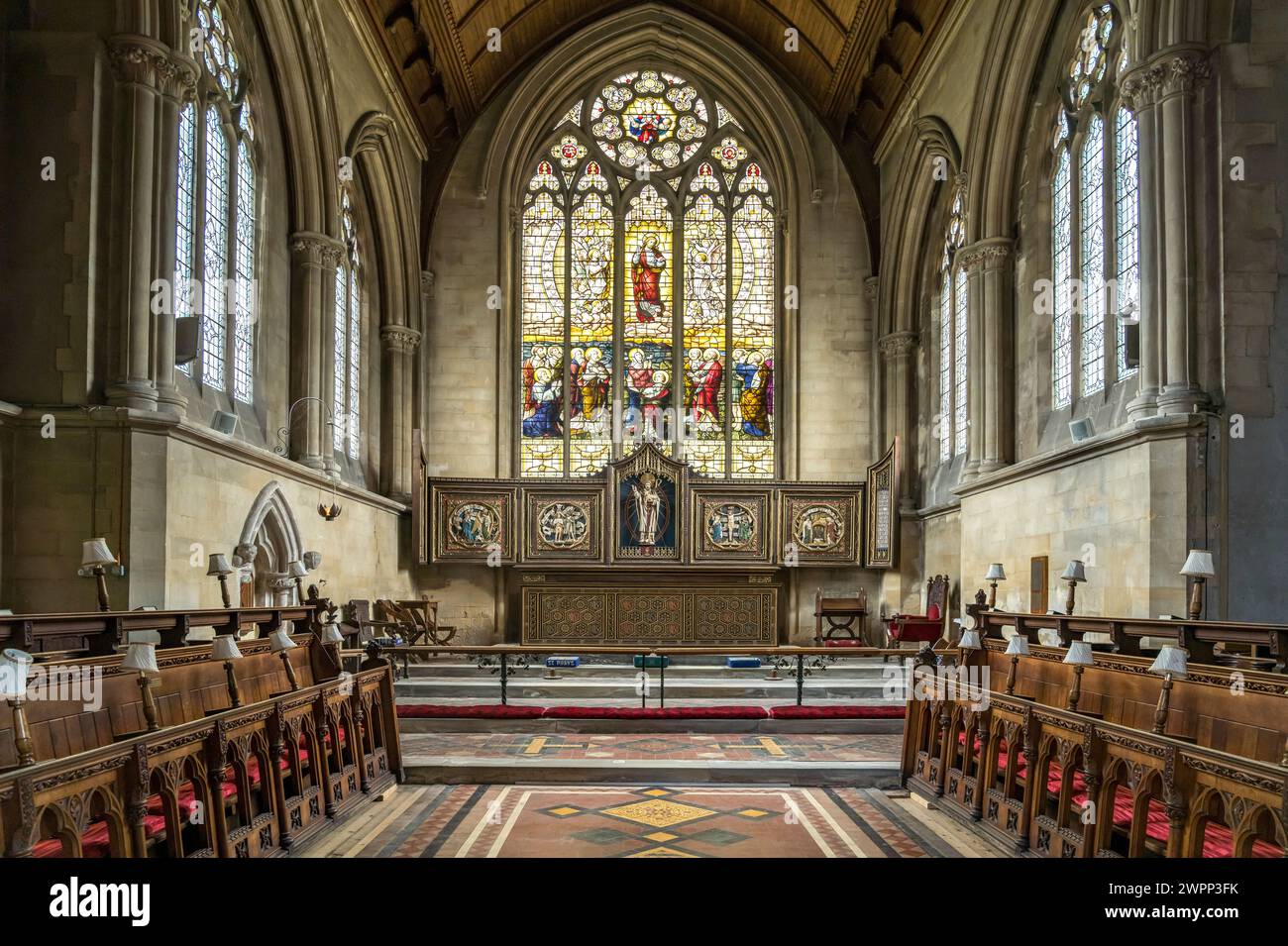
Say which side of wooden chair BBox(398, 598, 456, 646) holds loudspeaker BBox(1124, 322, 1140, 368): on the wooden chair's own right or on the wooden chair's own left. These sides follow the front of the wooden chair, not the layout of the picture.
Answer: on the wooden chair's own right

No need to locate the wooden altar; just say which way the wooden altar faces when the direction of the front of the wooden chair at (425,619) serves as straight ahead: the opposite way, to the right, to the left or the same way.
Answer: to the right

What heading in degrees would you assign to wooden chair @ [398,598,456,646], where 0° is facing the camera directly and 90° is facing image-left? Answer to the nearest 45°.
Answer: approximately 270°

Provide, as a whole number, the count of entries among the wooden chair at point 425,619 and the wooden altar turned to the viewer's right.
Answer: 1

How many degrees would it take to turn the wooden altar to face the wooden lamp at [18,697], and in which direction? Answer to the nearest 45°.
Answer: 0° — it already faces it

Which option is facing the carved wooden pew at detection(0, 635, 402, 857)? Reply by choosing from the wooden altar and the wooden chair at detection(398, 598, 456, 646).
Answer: the wooden altar

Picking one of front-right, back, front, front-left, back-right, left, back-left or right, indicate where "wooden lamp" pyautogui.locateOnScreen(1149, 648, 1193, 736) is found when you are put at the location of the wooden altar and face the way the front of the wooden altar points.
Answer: front

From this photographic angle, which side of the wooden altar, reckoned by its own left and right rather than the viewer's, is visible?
front

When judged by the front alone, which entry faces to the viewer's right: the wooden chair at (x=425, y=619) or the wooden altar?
the wooden chair

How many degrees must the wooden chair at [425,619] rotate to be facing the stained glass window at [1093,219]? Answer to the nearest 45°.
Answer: approximately 45° to its right

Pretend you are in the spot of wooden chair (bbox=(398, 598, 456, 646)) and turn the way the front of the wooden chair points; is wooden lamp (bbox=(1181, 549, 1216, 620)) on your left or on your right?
on your right

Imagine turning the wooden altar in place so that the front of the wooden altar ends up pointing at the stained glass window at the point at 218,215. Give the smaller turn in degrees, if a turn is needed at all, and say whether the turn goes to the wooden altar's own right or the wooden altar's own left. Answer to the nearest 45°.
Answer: approximately 45° to the wooden altar's own right
